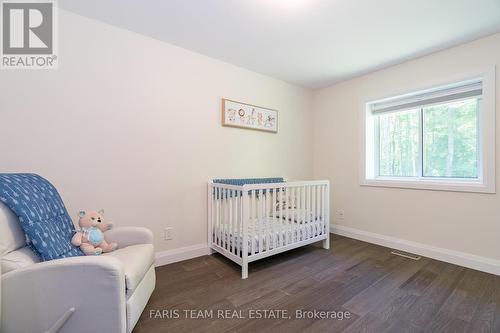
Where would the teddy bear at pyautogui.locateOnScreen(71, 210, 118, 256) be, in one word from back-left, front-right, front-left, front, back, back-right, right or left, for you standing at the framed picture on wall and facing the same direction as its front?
right

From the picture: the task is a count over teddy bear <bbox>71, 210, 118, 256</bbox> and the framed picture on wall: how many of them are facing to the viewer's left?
0

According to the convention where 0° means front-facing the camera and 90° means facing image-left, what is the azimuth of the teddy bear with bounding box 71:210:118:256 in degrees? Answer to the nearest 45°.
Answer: approximately 315°

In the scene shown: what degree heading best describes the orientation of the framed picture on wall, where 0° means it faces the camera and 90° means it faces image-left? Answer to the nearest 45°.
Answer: approximately 315°

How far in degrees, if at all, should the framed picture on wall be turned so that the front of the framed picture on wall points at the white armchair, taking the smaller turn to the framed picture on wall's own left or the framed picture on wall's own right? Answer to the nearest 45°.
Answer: approximately 90° to the framed picture on wall's own right
